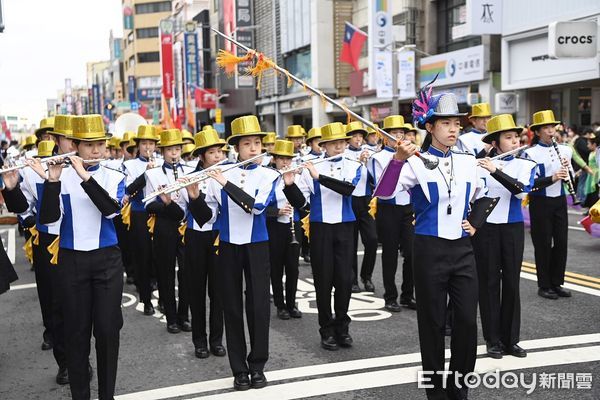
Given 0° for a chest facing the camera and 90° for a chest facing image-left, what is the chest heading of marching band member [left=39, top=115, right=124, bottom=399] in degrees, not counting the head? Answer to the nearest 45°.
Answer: approximately 0°

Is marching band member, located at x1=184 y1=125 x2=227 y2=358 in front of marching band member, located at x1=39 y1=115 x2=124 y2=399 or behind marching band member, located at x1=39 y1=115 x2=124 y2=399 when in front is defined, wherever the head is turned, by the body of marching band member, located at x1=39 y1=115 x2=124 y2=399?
behind

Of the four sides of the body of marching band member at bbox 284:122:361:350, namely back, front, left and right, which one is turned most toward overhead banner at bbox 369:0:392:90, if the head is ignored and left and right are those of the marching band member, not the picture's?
back

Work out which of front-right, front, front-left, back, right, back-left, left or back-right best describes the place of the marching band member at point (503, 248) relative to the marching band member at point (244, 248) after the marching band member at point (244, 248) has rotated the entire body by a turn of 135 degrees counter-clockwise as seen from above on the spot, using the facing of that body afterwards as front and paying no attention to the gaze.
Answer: front-right

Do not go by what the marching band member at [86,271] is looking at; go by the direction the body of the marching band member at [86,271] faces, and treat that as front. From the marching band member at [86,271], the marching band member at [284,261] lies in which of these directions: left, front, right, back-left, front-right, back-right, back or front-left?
back-left

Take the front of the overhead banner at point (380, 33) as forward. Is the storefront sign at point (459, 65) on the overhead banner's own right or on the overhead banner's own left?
on the overhead banner's own left

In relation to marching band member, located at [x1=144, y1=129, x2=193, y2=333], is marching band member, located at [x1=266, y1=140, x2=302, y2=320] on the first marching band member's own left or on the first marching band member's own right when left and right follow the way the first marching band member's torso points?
on the first marching band member's own left

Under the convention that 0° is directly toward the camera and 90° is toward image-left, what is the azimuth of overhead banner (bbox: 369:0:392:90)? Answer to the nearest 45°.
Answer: approximately 0°

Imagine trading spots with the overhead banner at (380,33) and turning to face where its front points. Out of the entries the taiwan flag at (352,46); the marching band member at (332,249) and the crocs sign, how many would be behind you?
1

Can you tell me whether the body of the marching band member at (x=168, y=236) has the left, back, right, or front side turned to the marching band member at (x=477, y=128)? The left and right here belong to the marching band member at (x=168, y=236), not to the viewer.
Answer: left
